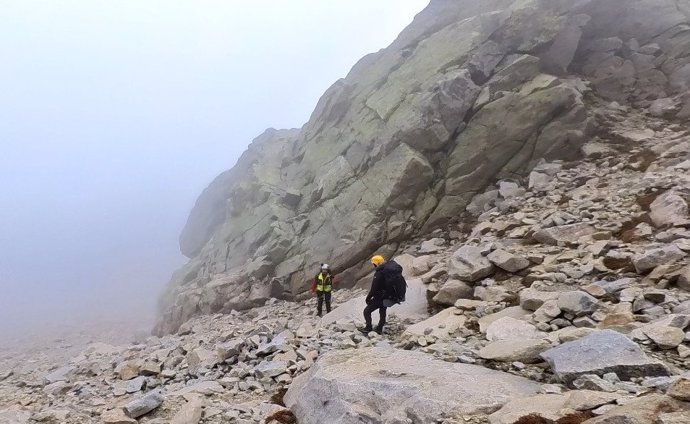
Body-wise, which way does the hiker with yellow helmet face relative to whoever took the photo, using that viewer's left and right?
facing away from the viewer and to the left of the viewer

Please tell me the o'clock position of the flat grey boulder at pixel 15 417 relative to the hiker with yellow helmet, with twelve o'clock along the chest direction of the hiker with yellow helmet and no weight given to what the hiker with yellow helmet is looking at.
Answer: The flat grey boulder is roughly at 10 o'clock from the hiker with yellow helmet.

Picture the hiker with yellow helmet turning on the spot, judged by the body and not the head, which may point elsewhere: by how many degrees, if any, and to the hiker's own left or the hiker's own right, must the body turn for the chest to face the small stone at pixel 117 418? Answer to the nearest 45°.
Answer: approximately 90° to the hiker's own left

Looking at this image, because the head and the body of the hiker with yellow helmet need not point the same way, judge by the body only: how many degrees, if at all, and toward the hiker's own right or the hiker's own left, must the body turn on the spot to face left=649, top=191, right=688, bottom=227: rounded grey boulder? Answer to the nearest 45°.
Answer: approximately 135° to the hiker's own right

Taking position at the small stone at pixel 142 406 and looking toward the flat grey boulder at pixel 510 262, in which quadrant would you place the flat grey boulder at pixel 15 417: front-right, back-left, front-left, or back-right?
back-left

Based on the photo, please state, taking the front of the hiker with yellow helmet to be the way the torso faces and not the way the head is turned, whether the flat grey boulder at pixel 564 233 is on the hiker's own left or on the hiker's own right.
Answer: on the hiker's own right

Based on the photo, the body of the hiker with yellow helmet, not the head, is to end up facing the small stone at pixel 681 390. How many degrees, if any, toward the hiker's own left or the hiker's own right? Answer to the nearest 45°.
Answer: approximately 135° to the hiker's own left

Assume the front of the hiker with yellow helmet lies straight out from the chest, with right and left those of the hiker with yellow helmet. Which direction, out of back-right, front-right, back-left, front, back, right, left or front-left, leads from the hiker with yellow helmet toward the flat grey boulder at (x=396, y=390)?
back-left

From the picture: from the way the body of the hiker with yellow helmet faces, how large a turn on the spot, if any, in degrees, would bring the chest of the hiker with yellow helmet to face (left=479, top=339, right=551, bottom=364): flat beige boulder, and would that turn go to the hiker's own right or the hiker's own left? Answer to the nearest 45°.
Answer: approximately 135° to the hiker's own left
